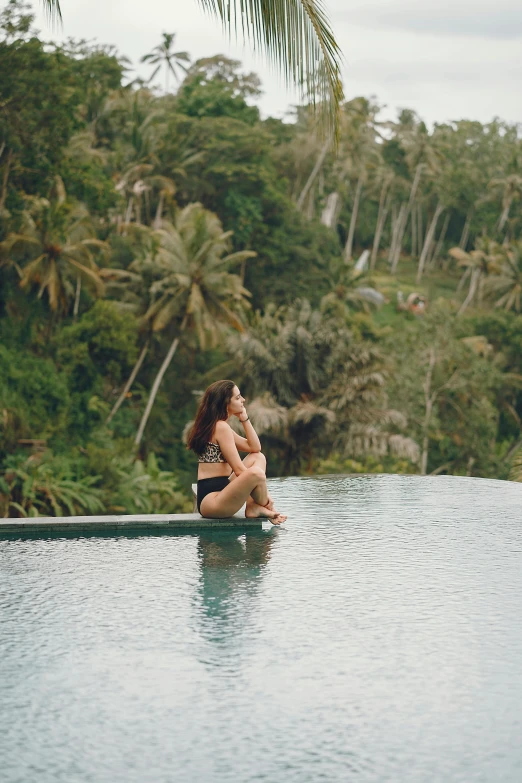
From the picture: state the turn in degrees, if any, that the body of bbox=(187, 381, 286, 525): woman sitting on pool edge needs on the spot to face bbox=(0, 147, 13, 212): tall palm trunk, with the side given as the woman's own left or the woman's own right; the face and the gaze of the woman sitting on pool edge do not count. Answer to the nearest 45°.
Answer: approximately 90° to the woman's own left

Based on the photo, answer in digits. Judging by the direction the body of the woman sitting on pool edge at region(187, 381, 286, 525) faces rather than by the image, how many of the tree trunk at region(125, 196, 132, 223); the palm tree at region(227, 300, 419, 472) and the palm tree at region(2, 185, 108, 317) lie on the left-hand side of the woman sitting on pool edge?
3

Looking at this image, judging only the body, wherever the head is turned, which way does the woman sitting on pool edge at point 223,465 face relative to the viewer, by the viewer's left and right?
facing to the right of the viewer

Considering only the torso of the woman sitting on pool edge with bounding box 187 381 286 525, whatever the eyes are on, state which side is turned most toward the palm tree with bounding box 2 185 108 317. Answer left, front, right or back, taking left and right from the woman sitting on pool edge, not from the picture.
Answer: left

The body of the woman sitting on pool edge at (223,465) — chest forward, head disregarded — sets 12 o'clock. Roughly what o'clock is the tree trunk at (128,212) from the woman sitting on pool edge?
The tree trunk is roughly at 9 o'clock from the woman sitting on pool edge.

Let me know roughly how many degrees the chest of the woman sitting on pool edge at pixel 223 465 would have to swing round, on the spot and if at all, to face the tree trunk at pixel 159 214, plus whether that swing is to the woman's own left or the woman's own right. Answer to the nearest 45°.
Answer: approximately 90° to the woman's own left

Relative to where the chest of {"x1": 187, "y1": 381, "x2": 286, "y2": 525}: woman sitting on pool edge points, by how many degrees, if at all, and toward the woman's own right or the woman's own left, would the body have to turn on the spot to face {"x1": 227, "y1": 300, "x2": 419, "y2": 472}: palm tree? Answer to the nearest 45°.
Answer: approximately 90° to the woman's own left

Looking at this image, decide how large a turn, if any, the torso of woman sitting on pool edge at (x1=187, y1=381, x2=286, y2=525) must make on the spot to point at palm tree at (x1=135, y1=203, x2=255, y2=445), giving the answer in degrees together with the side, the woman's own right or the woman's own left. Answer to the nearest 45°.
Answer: approximately 90° to the woman's own left

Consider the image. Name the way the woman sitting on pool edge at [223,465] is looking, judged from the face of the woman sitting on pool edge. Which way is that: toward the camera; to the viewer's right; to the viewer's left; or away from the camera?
to the viewer's right
